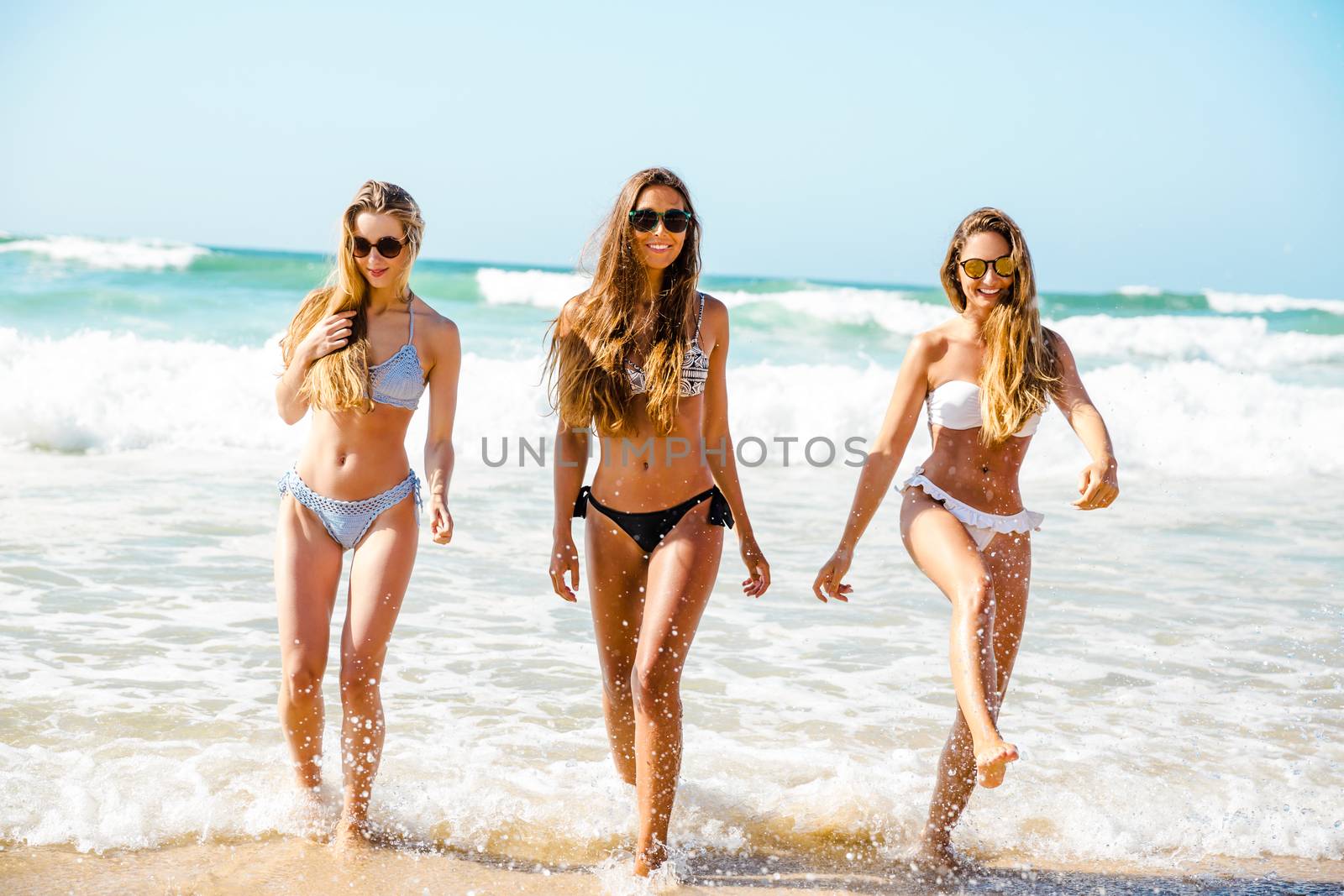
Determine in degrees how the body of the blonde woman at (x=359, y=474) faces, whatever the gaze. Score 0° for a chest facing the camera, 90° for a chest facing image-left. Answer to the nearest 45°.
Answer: approximately 0°

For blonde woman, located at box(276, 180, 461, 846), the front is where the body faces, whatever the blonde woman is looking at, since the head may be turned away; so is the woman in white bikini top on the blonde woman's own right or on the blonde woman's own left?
on the blonde woman's own left

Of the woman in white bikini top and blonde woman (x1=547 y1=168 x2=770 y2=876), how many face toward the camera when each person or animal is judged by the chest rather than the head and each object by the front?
2

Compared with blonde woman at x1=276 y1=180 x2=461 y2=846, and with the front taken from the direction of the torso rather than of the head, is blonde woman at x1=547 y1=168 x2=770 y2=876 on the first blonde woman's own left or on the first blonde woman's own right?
on the first blonde woman's own left

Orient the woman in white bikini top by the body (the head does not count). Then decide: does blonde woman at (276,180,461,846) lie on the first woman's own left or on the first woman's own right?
on the first woman's own right

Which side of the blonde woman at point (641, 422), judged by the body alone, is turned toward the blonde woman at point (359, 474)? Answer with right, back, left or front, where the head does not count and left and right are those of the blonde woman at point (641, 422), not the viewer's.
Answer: right

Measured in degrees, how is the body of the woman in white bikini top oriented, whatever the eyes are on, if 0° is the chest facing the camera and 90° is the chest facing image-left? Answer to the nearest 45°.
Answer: approximately 0°

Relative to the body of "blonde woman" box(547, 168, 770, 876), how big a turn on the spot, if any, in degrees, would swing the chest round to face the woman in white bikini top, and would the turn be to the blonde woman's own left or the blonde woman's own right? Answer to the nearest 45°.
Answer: approximately 90° to the blonde woman's own left
